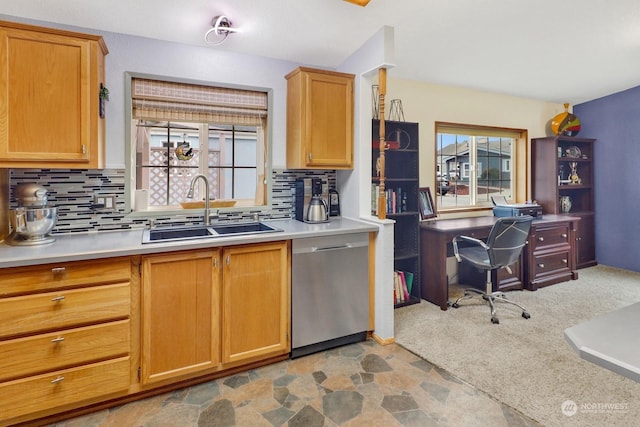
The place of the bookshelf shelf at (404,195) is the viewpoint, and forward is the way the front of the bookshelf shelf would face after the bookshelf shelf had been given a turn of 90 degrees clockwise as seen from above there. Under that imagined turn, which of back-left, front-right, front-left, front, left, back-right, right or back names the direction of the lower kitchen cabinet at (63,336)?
front

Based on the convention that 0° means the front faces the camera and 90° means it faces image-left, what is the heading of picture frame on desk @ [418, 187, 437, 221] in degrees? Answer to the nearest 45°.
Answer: approximately 315°

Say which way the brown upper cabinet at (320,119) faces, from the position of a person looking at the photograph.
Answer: facing the viewer and to the right of the viewer

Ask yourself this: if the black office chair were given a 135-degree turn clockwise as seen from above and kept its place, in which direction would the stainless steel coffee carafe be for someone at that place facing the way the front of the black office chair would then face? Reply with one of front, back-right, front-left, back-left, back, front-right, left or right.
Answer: back-right

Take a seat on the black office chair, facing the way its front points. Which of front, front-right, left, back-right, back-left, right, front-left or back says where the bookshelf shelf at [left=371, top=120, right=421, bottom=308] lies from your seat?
front-left

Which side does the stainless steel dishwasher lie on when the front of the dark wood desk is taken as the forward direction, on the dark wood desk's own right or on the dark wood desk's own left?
on the dark wood desk's own right

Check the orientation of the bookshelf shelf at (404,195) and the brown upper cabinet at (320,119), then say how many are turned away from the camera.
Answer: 0

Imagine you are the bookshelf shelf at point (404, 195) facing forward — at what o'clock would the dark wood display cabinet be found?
The dark wood display cabinet is roughly at 9 o'clock from the bookshelf shelf.

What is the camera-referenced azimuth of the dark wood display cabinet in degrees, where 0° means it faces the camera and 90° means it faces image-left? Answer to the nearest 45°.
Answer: approximately 315°

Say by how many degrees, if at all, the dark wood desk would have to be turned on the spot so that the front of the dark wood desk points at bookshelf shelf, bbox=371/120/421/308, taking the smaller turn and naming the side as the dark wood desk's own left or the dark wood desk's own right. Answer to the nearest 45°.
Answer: approximately 90° to the dark wood desk's own right

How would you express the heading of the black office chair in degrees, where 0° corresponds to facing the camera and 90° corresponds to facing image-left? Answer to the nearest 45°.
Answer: approximately 135°

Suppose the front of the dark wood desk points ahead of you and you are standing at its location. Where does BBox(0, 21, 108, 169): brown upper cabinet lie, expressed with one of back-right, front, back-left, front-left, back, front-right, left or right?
right
